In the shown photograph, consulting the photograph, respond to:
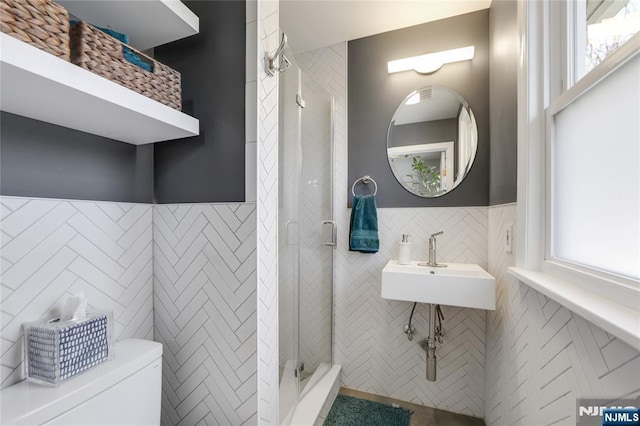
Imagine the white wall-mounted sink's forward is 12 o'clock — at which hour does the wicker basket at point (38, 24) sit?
The wicker basket is roughly at 1 o'clock from the white wall-mounted sink.

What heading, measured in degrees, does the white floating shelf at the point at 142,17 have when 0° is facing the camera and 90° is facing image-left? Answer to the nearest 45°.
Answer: approximately 315°

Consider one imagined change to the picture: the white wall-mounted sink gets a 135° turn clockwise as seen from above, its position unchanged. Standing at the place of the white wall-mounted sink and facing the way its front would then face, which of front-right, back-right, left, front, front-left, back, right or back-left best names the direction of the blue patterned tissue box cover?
left

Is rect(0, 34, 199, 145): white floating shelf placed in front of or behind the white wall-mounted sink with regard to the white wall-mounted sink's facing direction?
in front

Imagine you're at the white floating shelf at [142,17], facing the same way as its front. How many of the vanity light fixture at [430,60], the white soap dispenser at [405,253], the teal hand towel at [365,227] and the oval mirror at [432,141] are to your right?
0

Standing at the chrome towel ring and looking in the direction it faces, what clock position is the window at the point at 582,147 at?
The window is roughly at 11 o'clock from the chrome towel ring.

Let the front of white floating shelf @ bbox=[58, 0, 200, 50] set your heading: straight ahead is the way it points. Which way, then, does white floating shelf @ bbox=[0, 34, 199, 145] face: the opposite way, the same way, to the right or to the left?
the same way

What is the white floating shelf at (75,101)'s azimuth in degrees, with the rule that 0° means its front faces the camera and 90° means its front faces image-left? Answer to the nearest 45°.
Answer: approximately 315°

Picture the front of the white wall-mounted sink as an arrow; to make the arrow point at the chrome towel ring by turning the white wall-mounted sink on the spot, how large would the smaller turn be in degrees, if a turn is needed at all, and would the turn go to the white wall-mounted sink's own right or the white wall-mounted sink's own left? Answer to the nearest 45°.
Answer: approximately 135° to the white wall-mounted sink's own right

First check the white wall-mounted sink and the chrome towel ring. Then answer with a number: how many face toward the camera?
2

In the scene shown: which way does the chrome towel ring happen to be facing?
toward the camera

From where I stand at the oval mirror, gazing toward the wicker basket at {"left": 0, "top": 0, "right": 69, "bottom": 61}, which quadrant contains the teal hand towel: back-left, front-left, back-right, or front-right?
front-right
